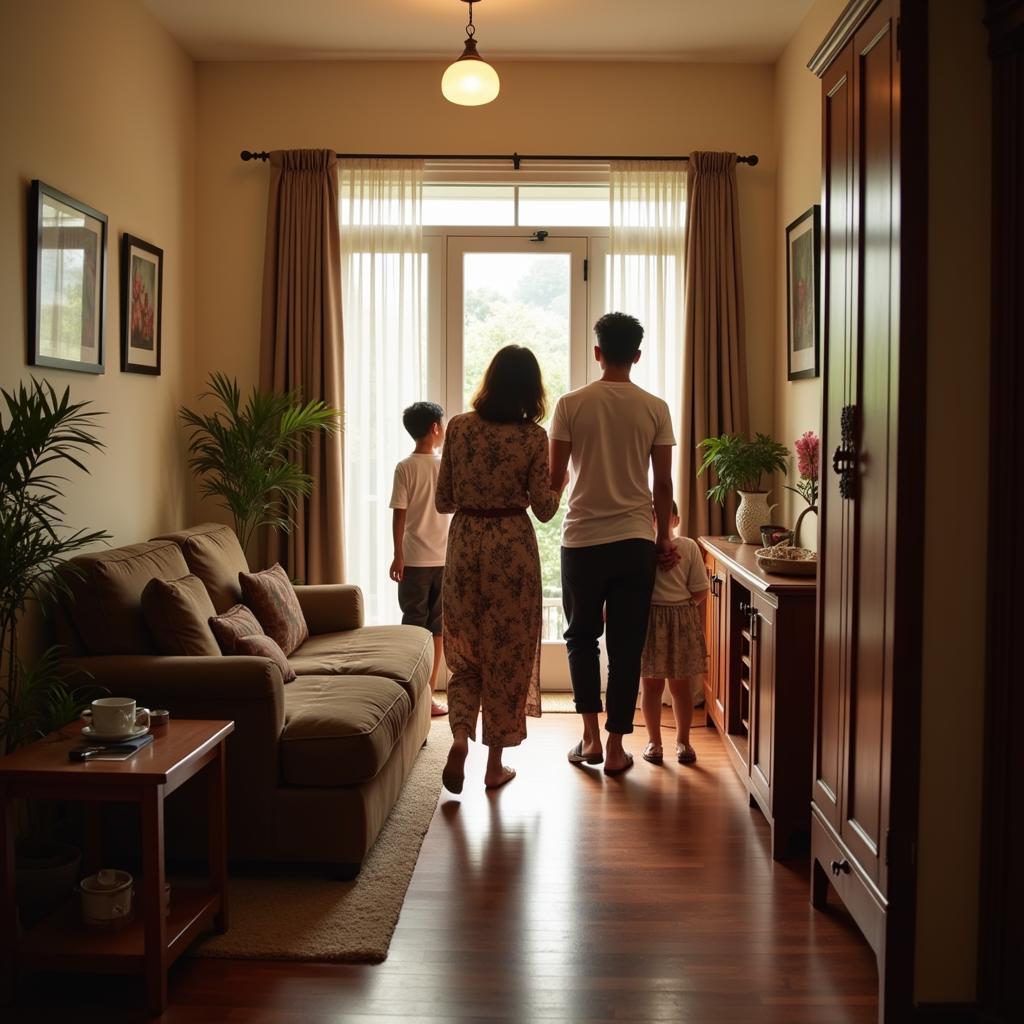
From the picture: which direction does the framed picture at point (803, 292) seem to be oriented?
to the viewer's left

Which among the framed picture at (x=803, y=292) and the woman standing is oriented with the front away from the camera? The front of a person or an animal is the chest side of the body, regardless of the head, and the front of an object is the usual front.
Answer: the woman standing

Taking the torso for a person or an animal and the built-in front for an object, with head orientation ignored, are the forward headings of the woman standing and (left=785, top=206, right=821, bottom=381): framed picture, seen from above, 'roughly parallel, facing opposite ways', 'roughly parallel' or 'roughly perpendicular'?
roughly perpendicular

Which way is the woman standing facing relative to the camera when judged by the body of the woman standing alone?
away from the camera

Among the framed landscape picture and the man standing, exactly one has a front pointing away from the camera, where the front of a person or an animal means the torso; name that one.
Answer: the man standing

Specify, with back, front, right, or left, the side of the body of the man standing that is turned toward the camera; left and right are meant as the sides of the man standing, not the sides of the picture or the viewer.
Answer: back

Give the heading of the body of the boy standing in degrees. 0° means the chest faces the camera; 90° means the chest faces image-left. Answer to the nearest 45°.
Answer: approximately 225°

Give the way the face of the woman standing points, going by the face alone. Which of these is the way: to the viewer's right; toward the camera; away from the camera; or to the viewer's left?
away from the camera

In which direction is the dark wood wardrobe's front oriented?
to the viewer's left
